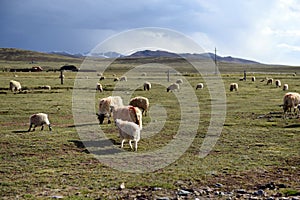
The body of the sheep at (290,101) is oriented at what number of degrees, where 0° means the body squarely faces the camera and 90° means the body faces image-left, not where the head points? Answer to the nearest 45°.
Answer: approximately 45°

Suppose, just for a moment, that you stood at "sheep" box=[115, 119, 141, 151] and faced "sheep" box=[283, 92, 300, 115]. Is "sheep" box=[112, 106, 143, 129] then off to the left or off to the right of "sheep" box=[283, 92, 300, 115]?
left

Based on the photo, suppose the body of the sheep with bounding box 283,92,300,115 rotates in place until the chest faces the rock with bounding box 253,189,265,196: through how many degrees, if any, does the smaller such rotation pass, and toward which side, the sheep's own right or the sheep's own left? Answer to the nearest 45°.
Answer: approximately 45° to the sheep's own left

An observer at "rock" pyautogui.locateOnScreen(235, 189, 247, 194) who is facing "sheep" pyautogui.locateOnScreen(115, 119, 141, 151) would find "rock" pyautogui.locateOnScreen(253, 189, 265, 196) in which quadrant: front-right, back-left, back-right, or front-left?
back-right

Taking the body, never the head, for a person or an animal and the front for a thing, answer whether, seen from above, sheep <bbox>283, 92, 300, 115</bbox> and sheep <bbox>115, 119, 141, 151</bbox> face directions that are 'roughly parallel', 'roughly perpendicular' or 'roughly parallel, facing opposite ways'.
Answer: roughly perpendicular
